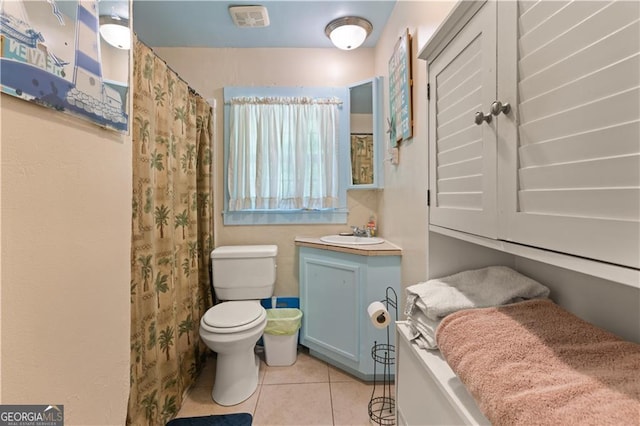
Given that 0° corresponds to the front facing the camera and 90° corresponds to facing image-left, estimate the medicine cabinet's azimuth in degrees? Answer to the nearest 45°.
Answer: approximately 45°

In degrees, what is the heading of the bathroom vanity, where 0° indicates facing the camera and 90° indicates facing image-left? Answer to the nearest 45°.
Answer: approximately 45°

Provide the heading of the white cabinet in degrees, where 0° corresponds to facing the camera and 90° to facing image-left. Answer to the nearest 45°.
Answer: approximately 45°

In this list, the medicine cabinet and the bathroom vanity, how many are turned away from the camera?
0

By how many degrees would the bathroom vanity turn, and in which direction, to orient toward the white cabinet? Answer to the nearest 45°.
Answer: approximately 45° to its left

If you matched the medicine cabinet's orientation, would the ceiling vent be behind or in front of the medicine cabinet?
in front

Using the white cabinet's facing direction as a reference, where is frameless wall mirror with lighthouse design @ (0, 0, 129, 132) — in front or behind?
in front

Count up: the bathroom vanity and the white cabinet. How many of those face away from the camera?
0

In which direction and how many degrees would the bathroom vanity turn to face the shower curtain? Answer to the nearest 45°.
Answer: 0° — it already faces it
